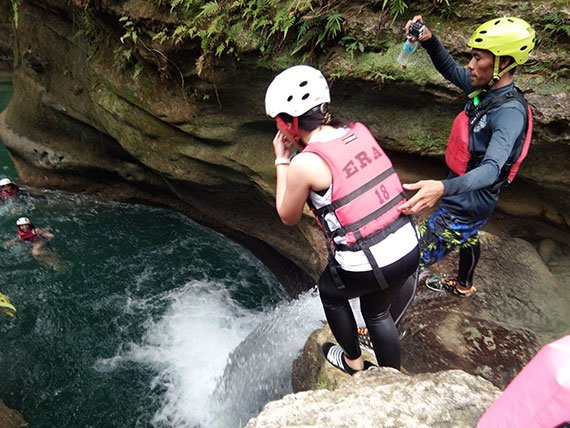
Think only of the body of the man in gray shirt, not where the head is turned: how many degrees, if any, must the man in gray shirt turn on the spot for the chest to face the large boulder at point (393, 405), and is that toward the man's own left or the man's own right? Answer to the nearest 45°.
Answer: approximately 45° to the man's own left

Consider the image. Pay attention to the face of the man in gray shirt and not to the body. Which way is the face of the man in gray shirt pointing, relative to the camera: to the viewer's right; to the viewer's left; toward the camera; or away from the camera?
to the viewer's left

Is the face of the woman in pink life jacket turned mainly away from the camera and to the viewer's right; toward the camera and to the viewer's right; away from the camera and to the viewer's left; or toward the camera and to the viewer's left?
away from the camera and to the viewer's left

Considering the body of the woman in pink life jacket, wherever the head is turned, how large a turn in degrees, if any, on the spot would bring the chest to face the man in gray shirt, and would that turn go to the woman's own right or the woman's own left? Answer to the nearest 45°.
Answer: approximately 90° to the woman's own right

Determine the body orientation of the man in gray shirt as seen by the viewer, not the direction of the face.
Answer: to the viewer's left

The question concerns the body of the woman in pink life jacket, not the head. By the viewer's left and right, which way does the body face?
facing away from the viewer and to the left of the viewer
